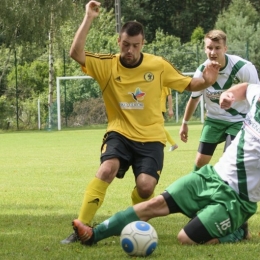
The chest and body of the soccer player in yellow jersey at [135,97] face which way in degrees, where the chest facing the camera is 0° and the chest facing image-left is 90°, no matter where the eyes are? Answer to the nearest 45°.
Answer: approximately 0°

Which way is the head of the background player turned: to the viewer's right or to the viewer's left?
to the viewer's left

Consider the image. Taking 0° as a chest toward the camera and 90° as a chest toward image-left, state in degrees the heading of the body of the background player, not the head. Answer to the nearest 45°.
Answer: approximately 45°

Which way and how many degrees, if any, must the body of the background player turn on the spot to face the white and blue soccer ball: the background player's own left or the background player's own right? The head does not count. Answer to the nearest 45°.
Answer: approximately 45° to the background player's own left

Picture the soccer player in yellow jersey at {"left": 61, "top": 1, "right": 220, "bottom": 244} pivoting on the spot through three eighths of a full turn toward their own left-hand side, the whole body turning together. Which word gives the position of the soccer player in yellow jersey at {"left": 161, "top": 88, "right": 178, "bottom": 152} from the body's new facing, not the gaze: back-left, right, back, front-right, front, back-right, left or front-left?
front-left

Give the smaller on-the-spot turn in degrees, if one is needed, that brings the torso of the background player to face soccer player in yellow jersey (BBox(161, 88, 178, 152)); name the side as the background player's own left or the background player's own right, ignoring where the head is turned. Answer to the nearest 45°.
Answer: approximately 135° to the background player's own right
